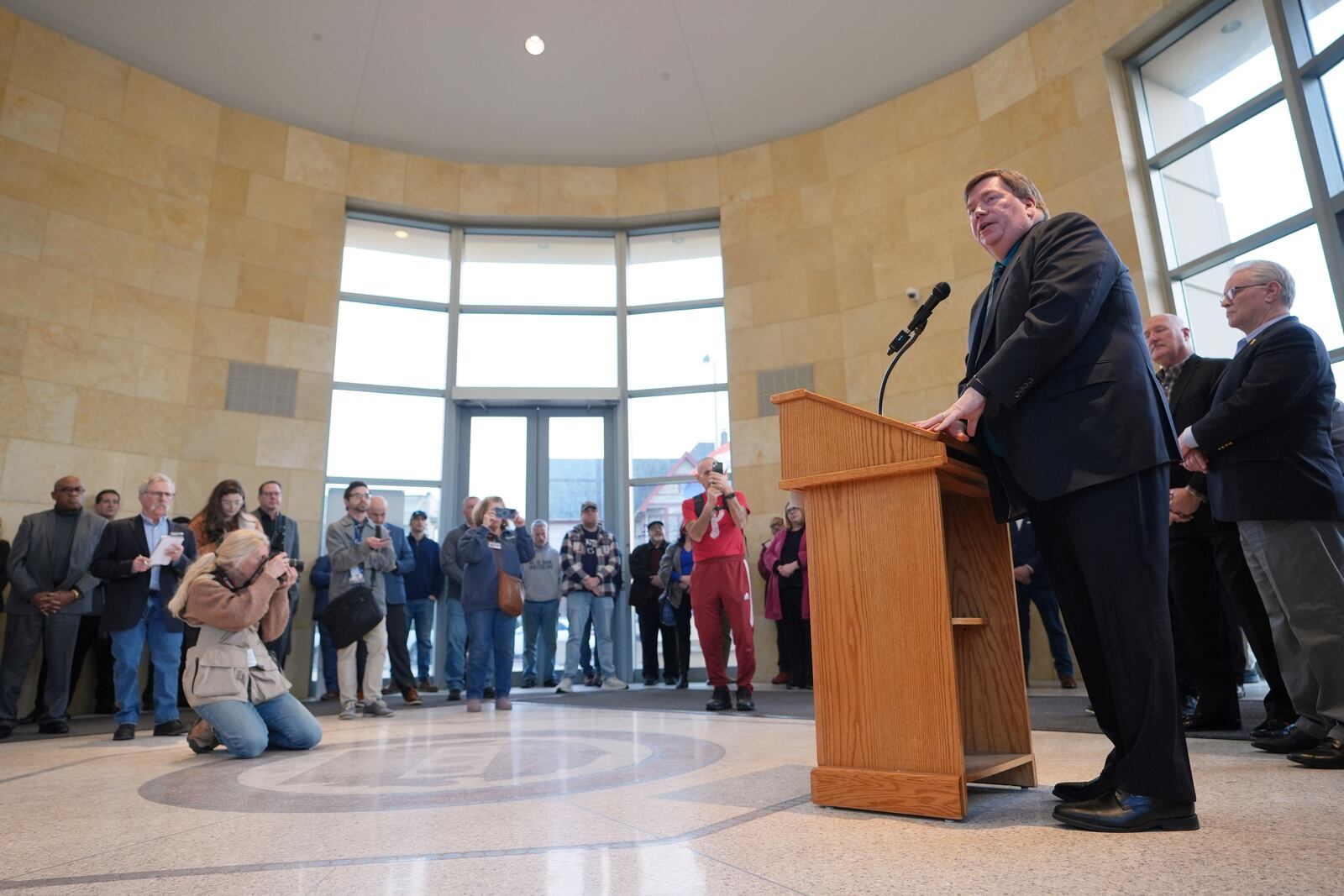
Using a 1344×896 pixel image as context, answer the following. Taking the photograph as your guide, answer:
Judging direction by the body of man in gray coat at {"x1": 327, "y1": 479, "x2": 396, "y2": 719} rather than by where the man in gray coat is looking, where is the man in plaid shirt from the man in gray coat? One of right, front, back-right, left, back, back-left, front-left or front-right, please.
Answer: left

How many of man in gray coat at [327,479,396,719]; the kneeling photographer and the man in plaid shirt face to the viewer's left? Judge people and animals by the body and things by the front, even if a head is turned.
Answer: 0

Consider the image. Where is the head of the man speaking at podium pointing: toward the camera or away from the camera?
toward the camera

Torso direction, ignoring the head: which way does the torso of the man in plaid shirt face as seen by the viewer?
toward the camera

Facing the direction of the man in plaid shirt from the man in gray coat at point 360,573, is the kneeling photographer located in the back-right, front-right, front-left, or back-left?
back-right

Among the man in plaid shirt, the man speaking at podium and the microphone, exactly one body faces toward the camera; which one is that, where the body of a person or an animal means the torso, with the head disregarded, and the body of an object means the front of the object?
the man in plaid shirt

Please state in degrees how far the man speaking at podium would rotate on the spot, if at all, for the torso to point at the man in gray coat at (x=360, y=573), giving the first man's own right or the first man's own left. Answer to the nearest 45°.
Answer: approximately 45° to the first man's own right

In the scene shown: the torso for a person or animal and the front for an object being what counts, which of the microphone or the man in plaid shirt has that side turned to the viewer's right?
the microphone

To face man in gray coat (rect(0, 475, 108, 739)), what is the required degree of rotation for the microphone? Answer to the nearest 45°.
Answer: approximately 180°

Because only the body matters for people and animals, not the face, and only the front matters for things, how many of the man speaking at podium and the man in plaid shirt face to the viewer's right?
0

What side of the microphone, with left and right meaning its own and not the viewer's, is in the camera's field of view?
right

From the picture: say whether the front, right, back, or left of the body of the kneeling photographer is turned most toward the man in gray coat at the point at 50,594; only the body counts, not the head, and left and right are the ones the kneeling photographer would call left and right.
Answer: back

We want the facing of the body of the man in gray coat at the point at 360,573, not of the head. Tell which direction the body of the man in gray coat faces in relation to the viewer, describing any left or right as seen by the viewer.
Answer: facing the viewer and to the right of the viewer

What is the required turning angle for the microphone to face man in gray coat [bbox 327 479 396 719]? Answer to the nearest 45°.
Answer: approximately 135° to its left
